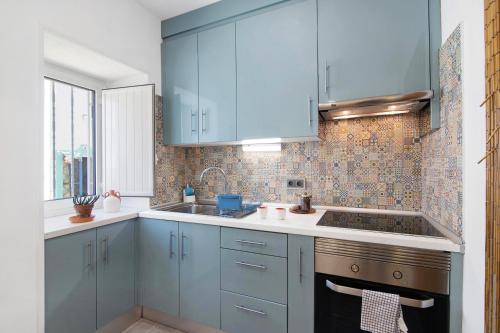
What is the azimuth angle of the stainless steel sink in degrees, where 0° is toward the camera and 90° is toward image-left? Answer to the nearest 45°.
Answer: approximately 45°

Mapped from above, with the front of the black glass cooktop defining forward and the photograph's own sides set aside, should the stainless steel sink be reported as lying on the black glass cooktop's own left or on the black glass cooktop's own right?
on the black glass cooktop's own right

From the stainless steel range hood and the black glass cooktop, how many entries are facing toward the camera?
2

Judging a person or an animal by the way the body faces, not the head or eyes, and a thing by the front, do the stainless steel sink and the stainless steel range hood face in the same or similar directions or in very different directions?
same or similar directions

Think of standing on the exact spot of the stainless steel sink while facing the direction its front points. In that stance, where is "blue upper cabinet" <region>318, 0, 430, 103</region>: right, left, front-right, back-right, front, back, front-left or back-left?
left

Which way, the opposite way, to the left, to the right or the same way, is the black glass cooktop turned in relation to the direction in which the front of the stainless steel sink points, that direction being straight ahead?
the same way

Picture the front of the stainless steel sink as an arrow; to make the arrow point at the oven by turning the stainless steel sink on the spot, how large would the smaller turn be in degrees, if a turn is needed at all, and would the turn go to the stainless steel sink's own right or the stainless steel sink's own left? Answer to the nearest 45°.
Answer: approximately 90° to the stainless steel sink's own left

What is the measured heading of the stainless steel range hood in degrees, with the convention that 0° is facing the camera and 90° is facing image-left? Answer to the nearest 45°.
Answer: approximately 0°

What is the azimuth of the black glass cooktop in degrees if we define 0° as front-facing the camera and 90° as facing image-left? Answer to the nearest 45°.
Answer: approximately 0°

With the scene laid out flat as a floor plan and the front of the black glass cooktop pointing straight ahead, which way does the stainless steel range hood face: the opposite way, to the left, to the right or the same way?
the same way

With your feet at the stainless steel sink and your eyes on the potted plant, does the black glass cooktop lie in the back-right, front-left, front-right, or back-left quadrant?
back-left

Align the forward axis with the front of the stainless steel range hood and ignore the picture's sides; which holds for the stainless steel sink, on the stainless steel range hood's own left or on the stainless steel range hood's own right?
on the stainless steel range hood's own right

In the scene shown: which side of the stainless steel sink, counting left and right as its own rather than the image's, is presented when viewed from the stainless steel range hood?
left
